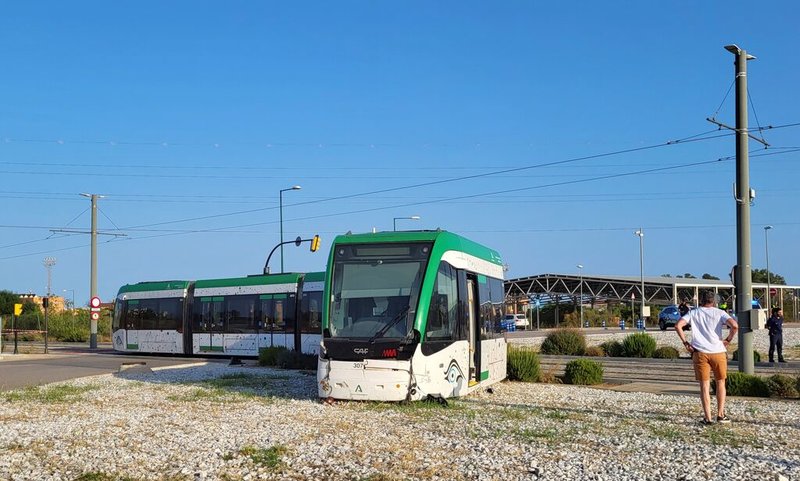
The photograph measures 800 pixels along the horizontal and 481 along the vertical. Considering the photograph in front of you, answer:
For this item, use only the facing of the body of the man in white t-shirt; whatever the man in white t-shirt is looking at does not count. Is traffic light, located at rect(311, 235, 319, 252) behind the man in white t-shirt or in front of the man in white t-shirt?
in front

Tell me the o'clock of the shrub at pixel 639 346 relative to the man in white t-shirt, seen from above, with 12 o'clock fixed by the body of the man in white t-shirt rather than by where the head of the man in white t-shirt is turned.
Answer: The shrub is roughly at 12 o'clock from the man in white t-shirt.

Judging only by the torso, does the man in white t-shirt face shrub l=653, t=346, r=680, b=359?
yes

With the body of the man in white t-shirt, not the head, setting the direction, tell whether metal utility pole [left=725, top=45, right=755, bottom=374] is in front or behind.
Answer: in front

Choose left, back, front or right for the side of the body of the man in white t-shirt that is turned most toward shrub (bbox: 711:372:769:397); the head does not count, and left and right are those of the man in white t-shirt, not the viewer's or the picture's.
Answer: front

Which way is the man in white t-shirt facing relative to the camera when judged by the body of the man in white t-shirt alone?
away from the camera

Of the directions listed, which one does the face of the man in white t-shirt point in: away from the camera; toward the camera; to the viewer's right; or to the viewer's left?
away from the camera

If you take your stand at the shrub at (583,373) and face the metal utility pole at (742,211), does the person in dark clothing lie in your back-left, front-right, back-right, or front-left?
front-left

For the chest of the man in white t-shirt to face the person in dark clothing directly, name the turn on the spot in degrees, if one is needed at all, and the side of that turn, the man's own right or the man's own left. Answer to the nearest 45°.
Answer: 0° — they already face them

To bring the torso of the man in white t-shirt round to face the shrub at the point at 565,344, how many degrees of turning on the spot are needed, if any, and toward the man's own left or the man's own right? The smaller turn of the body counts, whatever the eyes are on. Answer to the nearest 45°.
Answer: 0° — they already face it

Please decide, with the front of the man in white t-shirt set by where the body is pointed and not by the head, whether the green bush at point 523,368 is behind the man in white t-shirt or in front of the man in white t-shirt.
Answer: in front
